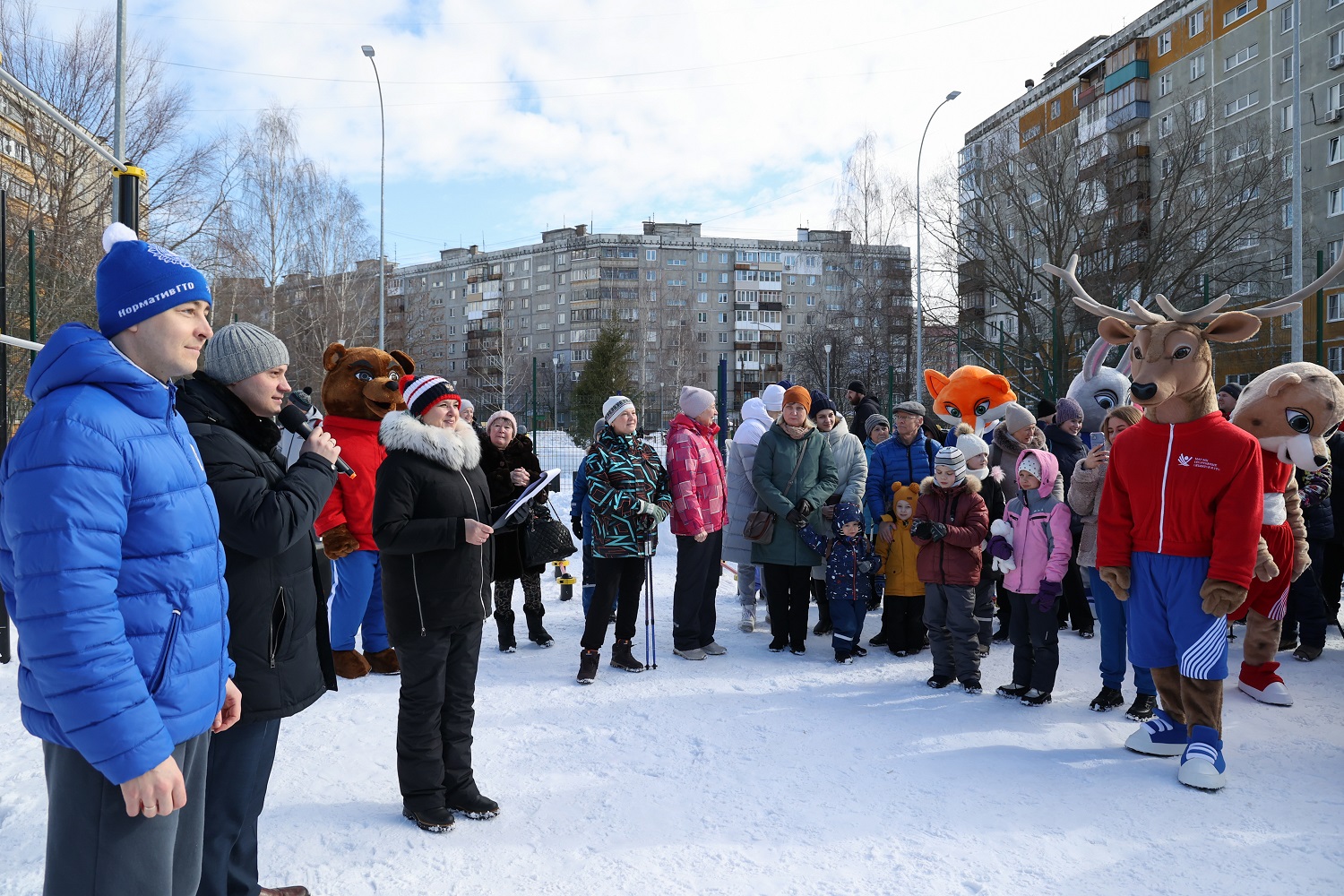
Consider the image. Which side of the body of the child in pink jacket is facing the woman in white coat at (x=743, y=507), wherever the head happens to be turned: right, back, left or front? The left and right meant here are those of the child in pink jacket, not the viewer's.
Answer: right

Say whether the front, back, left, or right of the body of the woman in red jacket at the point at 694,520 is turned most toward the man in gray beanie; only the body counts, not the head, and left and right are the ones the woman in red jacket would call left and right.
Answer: right

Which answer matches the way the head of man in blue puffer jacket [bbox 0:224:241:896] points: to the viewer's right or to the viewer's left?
to the viewer's right

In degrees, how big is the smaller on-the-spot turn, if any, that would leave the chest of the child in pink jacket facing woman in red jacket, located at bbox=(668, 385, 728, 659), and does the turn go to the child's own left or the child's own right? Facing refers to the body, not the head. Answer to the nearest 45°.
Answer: approximately 45° to the child's own right

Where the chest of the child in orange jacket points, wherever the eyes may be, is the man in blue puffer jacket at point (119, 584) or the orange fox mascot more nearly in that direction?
the man in blue puffer jacket

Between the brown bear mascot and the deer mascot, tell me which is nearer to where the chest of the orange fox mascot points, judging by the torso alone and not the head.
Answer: the deer mascot

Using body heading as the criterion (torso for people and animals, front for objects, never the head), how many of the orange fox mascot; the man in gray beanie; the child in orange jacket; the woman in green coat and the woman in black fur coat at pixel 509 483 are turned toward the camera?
4

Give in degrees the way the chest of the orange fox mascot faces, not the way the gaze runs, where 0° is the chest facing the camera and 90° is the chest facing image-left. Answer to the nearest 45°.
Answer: approximately 0°

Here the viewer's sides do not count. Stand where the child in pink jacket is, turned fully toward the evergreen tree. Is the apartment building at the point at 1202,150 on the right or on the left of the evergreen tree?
right
